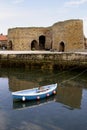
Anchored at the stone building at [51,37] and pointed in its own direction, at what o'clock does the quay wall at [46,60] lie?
The quay wall is roughly at 12 o'clock from the stone building.

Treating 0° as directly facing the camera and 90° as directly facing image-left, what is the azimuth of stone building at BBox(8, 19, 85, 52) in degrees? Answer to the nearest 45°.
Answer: approximately 0°
